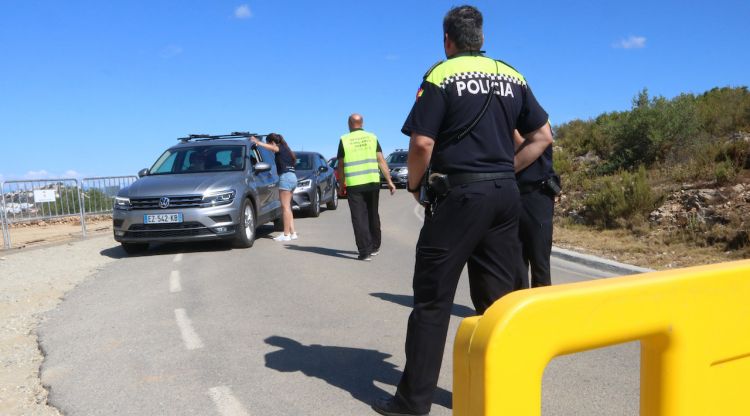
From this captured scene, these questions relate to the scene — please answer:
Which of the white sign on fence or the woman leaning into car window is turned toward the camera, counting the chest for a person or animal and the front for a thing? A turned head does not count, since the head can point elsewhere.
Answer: the white sign on fence

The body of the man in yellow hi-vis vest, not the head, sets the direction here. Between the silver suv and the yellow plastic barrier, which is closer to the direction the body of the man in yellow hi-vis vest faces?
the silver suv

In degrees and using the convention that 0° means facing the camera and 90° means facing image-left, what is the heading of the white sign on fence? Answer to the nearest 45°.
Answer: approximately 0°

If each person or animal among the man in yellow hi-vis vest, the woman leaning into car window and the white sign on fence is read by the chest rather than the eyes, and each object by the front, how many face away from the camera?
1

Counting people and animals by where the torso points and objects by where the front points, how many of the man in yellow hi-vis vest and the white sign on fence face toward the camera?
1

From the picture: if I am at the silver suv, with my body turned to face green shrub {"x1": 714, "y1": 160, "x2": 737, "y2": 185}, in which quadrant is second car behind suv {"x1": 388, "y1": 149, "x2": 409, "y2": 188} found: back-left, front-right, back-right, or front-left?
front-left

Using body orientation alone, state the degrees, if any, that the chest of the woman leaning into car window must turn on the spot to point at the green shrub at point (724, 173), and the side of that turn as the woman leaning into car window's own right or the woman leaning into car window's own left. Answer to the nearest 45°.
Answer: approximately 180°

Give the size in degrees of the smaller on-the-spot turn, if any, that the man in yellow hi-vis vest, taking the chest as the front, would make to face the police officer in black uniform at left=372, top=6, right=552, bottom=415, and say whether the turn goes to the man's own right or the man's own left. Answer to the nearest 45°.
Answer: approximately 180°

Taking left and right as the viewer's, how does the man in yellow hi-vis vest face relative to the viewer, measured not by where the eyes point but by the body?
facing away from the viewer

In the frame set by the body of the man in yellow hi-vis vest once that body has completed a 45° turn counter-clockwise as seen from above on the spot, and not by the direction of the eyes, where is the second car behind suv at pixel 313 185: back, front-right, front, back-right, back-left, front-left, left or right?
front-right

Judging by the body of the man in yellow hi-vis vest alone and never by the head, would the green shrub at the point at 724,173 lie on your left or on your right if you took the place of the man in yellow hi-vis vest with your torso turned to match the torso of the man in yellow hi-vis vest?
on your right

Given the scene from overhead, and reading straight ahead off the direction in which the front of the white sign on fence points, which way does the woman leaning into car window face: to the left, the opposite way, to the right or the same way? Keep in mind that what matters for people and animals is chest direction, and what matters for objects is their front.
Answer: to the right

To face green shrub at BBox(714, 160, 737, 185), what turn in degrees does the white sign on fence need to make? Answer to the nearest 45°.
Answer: approximately 45° to its left

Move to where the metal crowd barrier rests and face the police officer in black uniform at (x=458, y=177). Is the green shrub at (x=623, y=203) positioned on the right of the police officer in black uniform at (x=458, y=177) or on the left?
left

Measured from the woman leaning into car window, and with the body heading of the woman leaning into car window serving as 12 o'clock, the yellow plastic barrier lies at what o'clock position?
The yellow plastic barrier is roughly at 9 o'clock from the woman leaning into car window.

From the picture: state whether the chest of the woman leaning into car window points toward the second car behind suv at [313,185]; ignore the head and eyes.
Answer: no

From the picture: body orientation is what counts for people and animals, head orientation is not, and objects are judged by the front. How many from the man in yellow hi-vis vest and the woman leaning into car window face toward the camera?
0

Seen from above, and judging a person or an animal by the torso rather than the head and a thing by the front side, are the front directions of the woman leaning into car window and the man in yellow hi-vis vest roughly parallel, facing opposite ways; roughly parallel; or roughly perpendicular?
roughly perpendicular

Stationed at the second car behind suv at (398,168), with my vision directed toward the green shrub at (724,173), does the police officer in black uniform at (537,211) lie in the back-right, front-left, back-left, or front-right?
front-right

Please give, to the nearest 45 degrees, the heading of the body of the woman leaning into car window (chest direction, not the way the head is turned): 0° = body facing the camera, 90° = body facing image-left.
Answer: approximately 90°
